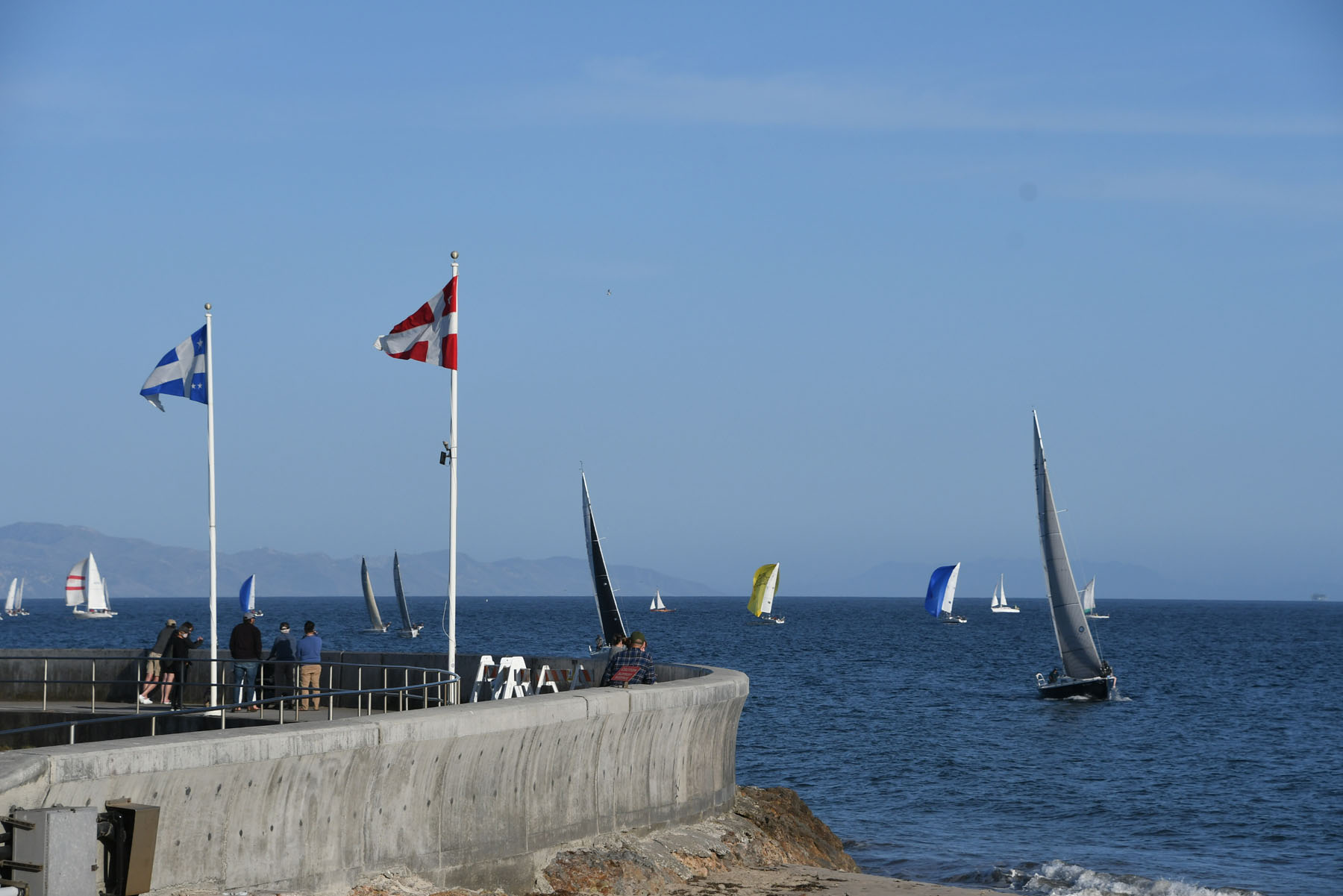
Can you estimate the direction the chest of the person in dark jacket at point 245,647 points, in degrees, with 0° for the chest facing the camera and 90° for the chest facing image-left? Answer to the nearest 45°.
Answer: approximately 180°

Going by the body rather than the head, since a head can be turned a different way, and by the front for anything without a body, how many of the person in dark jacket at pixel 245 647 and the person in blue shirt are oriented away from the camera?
2

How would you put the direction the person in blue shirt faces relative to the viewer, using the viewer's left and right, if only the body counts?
facing away from the viewer
